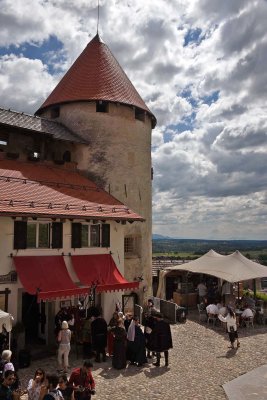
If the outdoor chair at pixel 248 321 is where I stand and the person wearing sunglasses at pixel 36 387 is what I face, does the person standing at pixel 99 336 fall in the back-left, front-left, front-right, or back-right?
front-right

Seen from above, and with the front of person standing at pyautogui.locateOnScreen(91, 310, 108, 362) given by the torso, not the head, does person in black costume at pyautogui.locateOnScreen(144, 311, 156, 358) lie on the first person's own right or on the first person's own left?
on the first person's own right

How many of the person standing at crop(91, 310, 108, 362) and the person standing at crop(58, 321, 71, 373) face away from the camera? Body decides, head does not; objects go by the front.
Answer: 2

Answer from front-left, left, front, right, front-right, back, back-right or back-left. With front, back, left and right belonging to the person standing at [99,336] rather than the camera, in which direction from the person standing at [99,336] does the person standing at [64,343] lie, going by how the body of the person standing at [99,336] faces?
back-left

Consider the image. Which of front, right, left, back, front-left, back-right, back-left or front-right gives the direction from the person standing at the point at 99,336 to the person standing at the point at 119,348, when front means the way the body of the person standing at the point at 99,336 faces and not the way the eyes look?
back-right

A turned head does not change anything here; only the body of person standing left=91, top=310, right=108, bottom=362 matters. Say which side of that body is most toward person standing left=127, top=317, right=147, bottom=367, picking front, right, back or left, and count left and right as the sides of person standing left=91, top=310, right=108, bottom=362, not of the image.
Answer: right

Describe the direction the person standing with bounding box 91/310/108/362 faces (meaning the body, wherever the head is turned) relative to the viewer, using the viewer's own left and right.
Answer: facing away from the viewer

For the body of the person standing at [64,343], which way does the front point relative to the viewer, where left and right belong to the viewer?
facing away from the viewer

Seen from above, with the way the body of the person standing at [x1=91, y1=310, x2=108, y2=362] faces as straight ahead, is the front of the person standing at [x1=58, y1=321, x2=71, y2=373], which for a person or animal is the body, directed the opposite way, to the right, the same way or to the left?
the same way

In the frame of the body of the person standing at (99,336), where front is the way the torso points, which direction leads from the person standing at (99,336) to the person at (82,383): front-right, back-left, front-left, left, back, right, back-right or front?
back

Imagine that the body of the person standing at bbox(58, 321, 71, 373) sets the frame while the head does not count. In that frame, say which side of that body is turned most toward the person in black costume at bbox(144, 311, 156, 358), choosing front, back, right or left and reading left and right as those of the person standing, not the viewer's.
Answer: right

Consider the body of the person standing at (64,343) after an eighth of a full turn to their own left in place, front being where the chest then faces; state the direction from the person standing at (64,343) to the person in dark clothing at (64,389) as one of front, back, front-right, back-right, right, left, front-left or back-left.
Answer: back-left

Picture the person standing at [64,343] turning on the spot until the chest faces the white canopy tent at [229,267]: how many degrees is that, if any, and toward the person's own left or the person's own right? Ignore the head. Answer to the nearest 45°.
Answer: approximately 45° to the person's own right

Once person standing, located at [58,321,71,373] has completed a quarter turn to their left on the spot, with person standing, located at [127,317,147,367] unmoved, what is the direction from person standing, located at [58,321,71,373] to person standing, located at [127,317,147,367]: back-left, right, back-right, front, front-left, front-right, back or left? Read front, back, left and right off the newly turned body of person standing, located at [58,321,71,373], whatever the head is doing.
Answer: back
